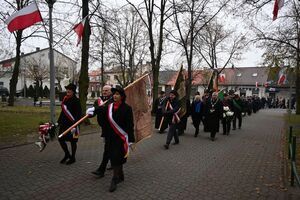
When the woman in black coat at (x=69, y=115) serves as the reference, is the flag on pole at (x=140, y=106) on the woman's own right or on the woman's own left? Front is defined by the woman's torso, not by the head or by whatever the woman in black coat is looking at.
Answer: on the woman's own left

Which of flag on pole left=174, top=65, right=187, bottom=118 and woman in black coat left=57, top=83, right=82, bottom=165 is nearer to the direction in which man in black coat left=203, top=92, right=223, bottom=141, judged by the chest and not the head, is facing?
the woman in black coat

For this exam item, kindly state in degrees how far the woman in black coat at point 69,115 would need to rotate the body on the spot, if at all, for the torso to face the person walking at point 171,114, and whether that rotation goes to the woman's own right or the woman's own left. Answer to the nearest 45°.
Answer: approximately 180°

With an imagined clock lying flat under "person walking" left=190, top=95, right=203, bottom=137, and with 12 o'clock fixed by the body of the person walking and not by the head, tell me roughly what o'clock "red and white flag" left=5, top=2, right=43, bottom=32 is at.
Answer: The red and white flag is roughly at 2 o'clock from the person walking.

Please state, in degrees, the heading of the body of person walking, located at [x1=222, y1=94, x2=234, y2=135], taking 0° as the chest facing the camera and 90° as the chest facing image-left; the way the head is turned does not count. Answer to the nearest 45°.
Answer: approximately 0°

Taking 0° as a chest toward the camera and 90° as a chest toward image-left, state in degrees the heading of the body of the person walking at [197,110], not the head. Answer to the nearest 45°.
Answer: approximately 0°
